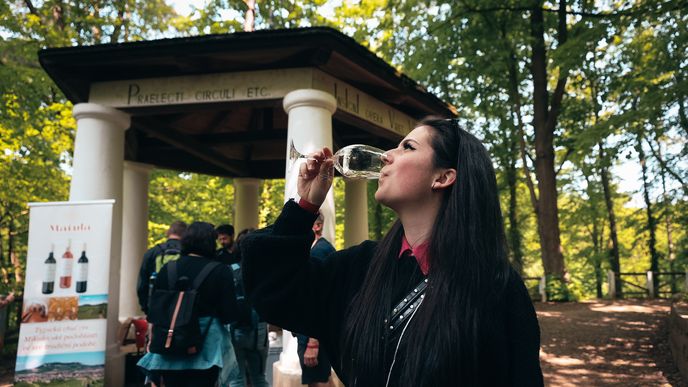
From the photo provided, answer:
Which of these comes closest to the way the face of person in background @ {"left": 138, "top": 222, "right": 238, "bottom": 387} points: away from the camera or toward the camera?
away from the camera

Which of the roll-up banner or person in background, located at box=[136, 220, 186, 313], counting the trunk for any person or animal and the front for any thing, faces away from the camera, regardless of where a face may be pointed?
the person in background

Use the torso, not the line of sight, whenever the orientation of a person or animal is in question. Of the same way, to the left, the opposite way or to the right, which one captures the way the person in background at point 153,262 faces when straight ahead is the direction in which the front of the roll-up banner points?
the opposite way

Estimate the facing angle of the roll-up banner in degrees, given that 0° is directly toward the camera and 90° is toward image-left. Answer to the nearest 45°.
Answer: approximately 0°

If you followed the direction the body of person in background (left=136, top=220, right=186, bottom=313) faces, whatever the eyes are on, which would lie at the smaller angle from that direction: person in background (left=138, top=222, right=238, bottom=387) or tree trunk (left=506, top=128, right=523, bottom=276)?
the tree trunk

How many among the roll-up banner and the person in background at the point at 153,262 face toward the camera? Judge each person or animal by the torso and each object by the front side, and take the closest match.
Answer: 1

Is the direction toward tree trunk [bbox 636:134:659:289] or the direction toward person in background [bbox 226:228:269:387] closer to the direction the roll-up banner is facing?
the person in background

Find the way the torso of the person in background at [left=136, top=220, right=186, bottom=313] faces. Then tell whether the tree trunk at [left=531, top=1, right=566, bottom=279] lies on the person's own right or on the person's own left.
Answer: on the person's own right

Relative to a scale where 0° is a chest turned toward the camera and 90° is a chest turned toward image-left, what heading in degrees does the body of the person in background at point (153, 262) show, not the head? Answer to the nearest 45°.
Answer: approximately 180°

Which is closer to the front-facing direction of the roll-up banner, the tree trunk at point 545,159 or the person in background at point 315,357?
the person in background
